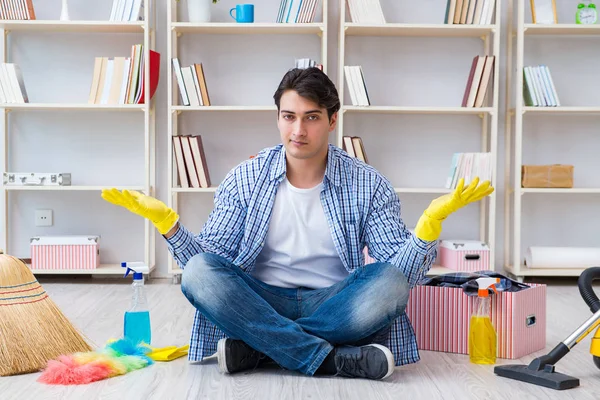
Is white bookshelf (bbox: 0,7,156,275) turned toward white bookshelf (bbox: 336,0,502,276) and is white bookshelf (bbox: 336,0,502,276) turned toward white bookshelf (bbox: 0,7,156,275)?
no

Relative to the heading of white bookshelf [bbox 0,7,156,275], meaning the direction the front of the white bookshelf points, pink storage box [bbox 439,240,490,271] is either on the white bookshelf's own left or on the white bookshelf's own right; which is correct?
on the white bookshelf's own left

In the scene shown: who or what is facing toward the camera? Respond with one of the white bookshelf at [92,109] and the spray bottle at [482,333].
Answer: the white bookshelf

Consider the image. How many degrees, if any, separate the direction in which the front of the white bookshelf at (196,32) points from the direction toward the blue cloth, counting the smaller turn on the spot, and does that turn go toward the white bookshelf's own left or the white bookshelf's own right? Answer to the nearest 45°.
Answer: approximately 45° to the white bookshelf's own left

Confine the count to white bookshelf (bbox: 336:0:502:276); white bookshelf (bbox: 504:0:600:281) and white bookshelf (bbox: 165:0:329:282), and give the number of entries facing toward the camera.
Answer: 3

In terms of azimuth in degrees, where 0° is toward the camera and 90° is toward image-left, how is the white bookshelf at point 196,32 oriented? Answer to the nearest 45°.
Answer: approximately 0°

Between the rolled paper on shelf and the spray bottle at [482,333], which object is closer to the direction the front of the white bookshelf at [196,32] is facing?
the spray bottle

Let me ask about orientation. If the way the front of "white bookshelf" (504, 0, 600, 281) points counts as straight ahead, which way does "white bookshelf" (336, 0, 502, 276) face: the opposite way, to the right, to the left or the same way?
the same way

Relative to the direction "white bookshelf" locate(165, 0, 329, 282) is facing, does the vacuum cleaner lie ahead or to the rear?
ahead

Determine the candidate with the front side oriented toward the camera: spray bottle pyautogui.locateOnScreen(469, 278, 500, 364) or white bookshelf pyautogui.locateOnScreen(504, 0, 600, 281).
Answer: the white bookshelf

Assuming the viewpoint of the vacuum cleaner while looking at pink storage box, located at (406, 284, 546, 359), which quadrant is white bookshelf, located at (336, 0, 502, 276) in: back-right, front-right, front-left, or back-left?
front-right

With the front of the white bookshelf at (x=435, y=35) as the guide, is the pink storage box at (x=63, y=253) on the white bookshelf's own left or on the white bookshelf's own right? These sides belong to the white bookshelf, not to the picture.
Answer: on the white bookshelf's own right

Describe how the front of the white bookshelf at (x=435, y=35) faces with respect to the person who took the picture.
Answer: facing the viewer

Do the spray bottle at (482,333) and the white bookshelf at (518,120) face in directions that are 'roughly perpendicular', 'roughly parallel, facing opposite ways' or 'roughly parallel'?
roughly perpendicular

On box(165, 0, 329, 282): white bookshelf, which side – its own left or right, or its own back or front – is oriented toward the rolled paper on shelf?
left

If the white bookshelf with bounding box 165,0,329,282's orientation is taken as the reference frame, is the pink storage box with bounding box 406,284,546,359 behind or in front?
in front

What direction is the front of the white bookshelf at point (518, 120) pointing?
toward the camera

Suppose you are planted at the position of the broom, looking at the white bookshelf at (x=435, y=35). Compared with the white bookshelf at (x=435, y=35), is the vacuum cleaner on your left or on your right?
right
